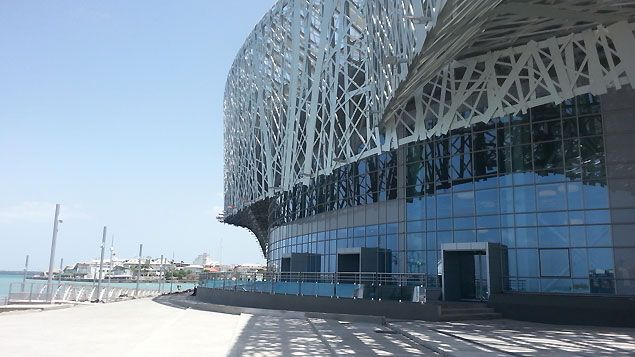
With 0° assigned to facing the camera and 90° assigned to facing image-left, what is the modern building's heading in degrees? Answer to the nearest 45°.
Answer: approximately 45°

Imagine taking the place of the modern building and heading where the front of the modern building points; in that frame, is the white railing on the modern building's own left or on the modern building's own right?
on the modern building's own right
